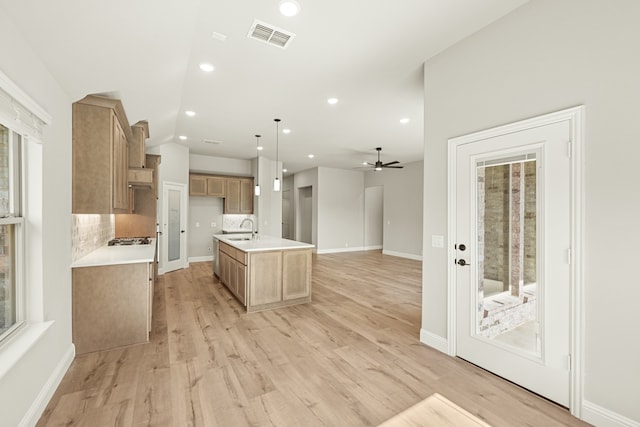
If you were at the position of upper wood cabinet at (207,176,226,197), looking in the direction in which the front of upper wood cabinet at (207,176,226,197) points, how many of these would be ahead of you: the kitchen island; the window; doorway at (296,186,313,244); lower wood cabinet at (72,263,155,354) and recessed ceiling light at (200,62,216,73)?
4

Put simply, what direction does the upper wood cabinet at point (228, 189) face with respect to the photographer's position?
facing the viewer

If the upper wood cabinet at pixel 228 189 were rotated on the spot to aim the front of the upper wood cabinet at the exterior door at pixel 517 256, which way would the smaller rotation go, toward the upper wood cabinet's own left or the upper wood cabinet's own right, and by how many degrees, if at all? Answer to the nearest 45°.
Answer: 0° — it already faces it

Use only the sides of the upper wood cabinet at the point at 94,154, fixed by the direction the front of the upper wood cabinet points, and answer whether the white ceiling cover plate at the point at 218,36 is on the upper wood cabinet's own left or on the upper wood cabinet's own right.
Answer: on the upper wood cabinet's own right

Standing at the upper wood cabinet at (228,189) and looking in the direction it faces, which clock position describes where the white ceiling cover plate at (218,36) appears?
The white ceiling cover plate is roughly at 12 o'clock from the upper wood cabinet.

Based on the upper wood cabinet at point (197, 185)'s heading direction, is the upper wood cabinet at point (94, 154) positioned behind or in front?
in front

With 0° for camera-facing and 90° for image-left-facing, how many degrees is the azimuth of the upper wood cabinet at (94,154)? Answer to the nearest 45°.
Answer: approximately 270°

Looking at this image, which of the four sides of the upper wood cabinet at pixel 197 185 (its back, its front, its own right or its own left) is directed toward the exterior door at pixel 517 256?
front

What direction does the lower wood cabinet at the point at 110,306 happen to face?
to the viewer's right

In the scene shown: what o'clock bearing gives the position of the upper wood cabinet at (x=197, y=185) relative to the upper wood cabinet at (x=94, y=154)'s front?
the upper wood cabinet at (x=197, y=185) is roughly at 10 o'clock from the upper wood cabinet at (x=94, y=154).

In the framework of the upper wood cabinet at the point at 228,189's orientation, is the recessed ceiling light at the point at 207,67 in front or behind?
in front

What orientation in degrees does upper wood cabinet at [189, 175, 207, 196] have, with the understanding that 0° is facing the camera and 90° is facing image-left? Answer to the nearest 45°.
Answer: approximately 0°

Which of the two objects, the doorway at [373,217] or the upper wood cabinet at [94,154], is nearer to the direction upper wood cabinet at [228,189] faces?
the upper wood cabinet

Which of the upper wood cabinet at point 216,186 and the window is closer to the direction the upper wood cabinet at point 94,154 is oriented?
the upper wood cabinet

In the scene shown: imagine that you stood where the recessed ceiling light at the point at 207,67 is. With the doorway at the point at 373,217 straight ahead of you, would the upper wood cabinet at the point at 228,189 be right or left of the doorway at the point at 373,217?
left
